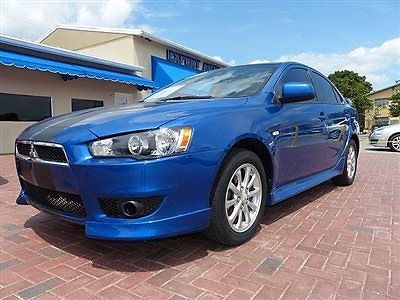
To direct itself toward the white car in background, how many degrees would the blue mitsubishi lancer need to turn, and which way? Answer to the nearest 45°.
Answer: approximately 180°

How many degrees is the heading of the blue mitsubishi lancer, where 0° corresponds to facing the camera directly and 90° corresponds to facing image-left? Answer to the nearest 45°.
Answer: approximately 45°

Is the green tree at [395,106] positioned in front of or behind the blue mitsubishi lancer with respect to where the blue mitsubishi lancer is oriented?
behind
